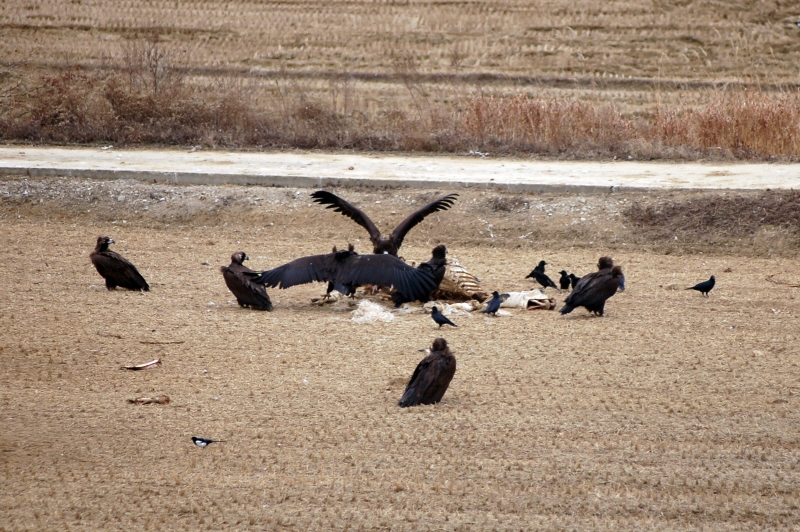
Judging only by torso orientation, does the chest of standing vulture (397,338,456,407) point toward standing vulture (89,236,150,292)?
no

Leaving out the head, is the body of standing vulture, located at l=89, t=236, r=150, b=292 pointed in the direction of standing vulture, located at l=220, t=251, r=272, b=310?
no

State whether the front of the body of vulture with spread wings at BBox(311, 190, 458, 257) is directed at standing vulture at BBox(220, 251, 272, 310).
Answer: no

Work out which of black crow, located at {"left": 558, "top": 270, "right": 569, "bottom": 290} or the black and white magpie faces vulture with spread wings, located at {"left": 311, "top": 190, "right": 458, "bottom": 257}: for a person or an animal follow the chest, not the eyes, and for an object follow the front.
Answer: the black crow

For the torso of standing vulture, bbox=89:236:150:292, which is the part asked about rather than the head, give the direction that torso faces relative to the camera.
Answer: to the viewer's left

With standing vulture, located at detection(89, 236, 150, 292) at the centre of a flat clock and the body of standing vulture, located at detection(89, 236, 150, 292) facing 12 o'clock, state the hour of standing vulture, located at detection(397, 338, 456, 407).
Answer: standing vulture, located at detection(397, 338, 456, 407) is roughly at 8 o'clock from standing vulture, located at detection(89, 236, 150, 292).

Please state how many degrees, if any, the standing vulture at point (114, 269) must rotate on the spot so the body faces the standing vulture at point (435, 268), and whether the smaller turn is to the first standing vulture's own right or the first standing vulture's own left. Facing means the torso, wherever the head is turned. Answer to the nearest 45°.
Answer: approximately 135° to the first standing vulture's own left
